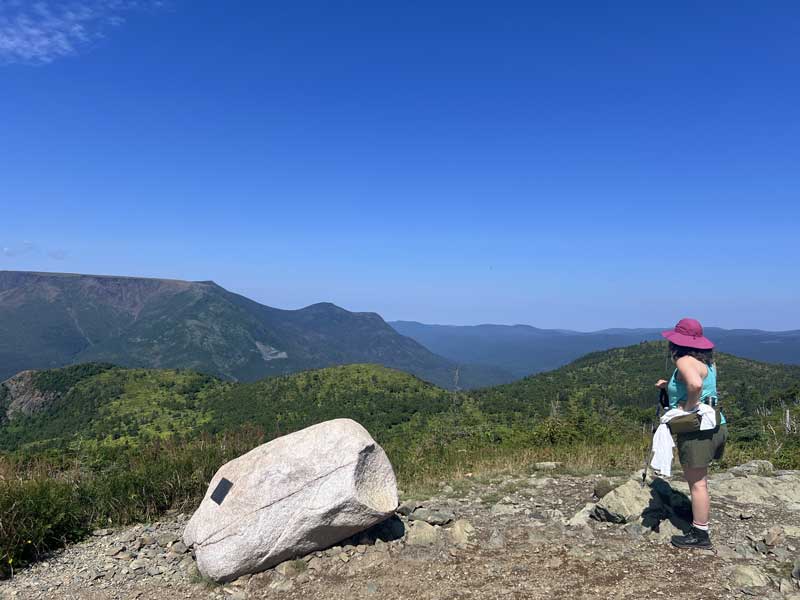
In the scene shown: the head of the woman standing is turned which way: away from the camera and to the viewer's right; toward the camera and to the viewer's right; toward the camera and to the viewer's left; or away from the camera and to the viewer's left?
away from the camera and to the viewer's left

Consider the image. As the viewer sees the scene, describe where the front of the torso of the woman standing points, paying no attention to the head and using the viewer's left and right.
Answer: facing to the left of the viewer

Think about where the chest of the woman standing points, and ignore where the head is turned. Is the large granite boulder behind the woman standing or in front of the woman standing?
in front
